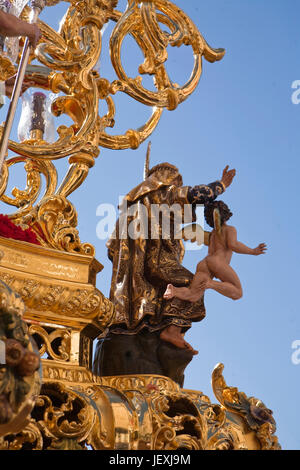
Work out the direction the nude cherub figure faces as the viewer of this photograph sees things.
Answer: facing away from the viewer and to the right of the viewer

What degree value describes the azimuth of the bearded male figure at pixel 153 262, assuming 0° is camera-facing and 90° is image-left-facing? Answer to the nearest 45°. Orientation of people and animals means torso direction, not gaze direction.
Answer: approximately 270°
